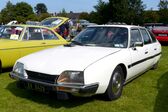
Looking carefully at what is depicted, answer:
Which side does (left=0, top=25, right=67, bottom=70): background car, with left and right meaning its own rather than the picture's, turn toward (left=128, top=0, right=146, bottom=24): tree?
back

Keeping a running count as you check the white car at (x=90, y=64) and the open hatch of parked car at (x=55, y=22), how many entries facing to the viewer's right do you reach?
0

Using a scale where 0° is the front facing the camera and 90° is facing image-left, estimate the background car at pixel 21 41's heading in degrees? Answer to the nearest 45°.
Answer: approximately 45°

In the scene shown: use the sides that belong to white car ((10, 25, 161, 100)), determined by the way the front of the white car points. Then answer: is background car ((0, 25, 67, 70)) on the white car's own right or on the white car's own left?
on the white car's own right

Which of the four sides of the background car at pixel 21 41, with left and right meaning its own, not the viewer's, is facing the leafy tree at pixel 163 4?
back

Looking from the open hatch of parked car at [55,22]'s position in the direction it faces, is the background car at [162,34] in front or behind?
behind

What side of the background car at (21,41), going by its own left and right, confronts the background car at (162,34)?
back

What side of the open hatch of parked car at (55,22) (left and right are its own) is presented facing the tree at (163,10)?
back
